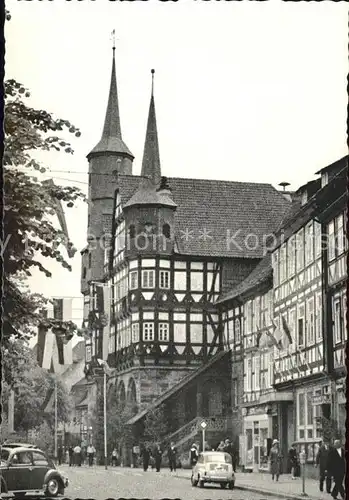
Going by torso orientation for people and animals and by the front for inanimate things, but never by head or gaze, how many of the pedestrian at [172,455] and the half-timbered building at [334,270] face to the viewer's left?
1

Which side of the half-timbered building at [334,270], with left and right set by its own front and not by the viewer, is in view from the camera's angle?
left

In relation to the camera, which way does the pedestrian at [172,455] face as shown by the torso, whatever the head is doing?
toward the camera

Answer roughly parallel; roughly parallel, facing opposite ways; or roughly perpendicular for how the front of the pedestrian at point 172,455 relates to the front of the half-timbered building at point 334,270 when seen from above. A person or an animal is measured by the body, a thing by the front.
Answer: roughly perpendicular

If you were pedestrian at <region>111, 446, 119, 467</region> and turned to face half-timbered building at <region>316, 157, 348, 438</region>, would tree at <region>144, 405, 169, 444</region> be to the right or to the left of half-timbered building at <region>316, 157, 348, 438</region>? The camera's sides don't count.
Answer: left

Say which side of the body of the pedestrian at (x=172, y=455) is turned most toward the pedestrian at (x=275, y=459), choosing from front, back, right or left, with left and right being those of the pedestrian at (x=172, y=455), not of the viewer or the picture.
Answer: left

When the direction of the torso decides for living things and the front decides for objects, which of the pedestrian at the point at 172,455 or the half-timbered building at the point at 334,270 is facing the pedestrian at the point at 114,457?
the half-timbered building
